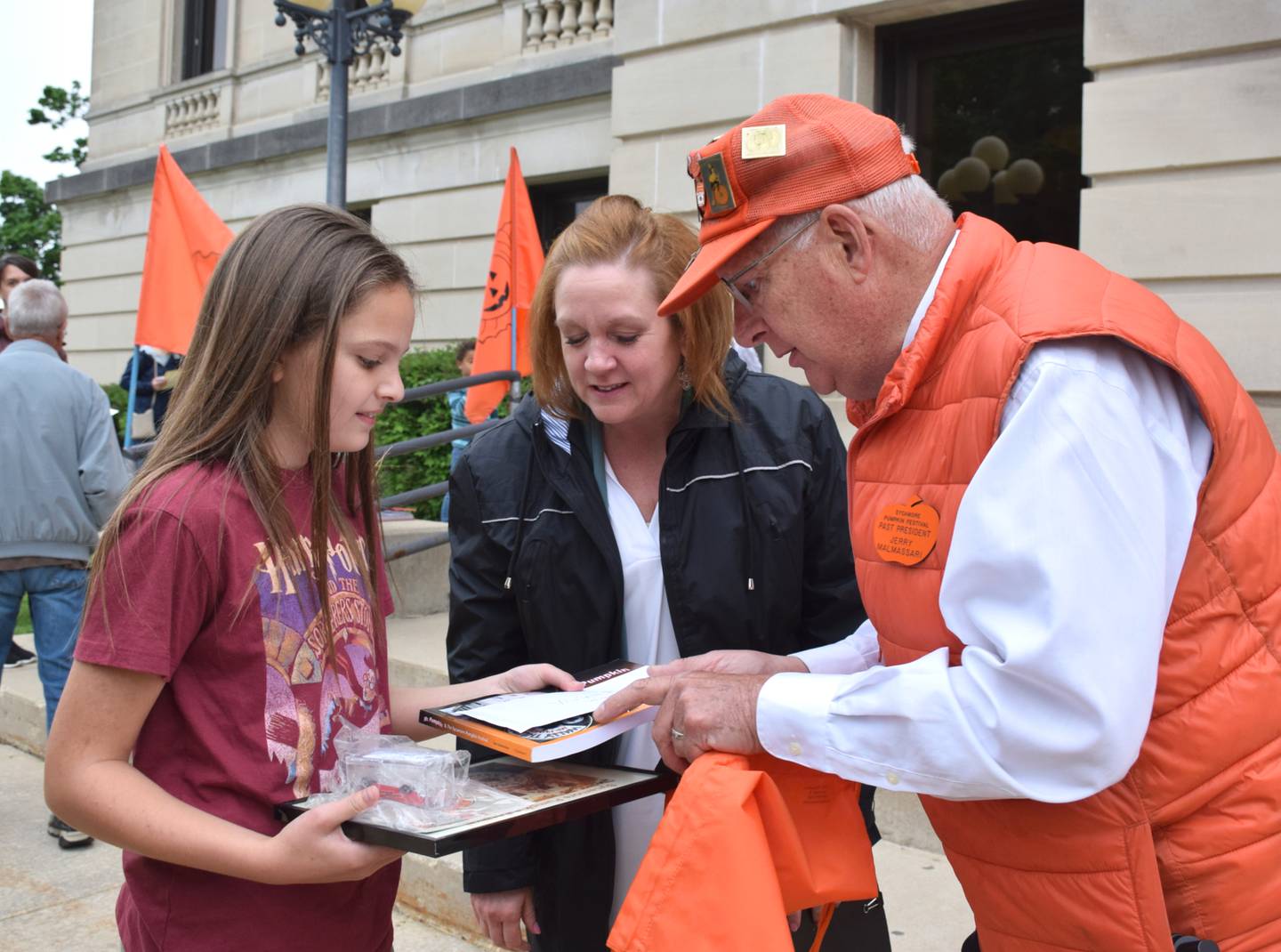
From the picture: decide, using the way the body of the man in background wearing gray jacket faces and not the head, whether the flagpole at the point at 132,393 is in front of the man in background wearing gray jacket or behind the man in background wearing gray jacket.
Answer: in front

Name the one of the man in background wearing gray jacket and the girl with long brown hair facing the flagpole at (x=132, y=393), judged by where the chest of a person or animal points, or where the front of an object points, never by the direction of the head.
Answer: the man in background wearing gray jacket

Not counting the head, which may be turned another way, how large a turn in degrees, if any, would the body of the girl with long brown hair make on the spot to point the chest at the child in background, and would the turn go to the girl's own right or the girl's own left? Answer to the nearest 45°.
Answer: approximately 135° to the girl's own left

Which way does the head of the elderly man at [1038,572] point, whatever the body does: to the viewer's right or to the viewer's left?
to the viewer's left

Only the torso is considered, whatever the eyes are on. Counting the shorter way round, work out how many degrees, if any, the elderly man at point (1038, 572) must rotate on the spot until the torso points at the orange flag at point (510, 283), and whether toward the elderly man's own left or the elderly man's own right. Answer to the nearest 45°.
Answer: approximately 45° to the elderly man's own right

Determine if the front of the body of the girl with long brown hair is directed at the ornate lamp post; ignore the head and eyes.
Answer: no

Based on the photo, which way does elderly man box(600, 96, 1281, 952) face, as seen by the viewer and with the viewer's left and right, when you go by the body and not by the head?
facing to the left of the viewer

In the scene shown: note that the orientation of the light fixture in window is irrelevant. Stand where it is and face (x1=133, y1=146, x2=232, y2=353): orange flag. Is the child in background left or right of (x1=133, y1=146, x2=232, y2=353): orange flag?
right

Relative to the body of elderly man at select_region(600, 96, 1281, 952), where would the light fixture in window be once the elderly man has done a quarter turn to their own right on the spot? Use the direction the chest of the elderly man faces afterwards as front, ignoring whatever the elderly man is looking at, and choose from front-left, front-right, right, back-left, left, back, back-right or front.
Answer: front

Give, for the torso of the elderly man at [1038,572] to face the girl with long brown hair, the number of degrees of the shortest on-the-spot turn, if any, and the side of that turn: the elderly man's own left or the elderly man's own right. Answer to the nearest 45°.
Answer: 0° — they already face them

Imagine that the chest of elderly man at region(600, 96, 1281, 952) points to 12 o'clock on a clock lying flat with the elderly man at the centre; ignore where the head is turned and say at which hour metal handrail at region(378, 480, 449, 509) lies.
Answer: The metal handrail is roughly at 2 o'clock from the elderly man.

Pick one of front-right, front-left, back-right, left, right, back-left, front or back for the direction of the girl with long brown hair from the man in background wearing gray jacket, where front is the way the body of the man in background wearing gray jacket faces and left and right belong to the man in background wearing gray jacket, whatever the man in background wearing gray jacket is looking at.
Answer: back

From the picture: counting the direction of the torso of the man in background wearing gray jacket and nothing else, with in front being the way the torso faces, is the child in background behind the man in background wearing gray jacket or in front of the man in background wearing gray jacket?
in front

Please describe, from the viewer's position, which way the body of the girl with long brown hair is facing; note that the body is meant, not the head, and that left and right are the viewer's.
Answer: facing the viewer and to the right of the viewer

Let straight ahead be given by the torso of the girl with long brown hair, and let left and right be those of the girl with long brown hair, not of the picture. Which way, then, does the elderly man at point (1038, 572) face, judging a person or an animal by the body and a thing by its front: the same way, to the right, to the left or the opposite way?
the opposite way

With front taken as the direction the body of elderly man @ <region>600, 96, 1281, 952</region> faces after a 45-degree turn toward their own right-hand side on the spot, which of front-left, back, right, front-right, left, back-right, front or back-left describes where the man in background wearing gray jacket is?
front

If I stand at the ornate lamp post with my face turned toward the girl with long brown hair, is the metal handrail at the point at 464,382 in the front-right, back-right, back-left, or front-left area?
front-left

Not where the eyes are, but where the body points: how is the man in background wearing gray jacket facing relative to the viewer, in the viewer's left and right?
facing away from the viewer
